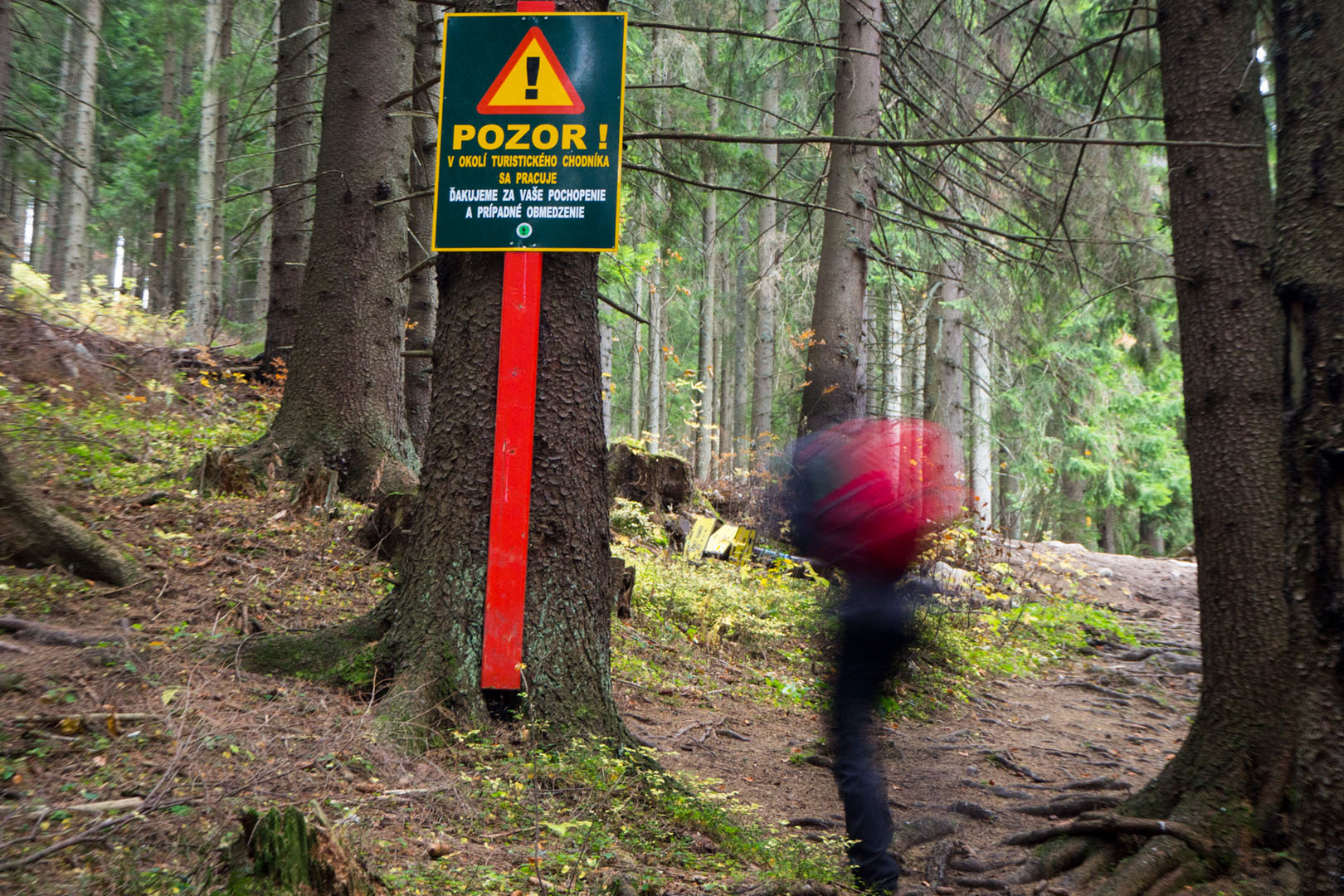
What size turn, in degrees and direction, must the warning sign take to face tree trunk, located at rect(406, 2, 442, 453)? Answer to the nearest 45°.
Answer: approximately 180°

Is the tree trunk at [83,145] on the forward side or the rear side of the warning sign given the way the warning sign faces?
on the rear side

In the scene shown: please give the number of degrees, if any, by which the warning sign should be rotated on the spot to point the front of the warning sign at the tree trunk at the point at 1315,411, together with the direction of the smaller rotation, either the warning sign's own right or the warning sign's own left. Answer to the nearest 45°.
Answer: approximately 45° to the warning sign's own left

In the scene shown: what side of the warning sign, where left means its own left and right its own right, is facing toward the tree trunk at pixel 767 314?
back

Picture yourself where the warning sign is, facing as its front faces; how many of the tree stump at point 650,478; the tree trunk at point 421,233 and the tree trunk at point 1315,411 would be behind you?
2

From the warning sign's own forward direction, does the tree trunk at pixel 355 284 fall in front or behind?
behind

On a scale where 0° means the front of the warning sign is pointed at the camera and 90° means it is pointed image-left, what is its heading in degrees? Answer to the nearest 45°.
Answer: approximately 0°

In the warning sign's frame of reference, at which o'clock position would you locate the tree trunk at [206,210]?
The tree trunk is roughly at 5 o'clock from the warning sign.

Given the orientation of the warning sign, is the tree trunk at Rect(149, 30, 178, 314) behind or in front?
behind

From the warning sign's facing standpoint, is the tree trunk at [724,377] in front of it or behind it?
behind

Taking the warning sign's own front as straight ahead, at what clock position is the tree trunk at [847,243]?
The tree trunk is roughly at 7 o'clock from the warning sign.
